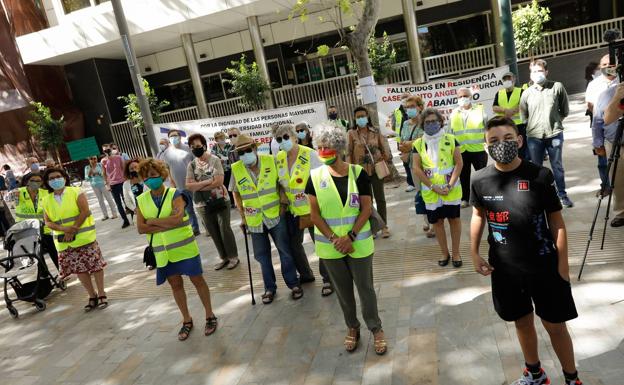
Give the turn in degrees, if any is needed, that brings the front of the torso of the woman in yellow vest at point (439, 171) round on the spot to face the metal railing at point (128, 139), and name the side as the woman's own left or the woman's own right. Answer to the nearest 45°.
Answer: approximately 135° to the woman's own right

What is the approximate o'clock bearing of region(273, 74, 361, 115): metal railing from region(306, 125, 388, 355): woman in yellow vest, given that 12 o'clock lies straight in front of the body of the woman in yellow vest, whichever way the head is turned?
The metal railing is roughly at 6 o'clock from the woman in yellow vest.

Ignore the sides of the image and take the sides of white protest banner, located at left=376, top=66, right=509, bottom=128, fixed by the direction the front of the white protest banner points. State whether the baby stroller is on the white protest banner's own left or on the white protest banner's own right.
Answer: on the white protest banner's own right

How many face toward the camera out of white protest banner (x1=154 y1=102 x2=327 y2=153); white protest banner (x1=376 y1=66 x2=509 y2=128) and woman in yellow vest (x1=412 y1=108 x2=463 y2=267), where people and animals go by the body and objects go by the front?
3

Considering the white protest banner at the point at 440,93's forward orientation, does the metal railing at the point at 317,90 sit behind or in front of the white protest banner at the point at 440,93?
behind

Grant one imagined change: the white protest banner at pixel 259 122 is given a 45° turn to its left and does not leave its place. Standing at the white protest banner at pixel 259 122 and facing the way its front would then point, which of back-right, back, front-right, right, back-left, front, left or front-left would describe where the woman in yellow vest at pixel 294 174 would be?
front-right

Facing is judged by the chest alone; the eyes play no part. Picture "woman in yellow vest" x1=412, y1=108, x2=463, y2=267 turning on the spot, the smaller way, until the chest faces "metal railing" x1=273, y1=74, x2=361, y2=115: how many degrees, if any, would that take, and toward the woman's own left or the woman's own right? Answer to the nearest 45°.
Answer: approximately 180°

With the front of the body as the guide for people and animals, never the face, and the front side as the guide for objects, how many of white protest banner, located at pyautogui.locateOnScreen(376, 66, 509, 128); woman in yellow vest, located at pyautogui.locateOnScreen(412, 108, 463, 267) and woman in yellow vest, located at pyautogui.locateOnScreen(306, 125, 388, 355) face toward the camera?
3

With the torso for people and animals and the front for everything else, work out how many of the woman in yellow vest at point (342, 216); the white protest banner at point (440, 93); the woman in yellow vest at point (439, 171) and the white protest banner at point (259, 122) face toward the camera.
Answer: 4

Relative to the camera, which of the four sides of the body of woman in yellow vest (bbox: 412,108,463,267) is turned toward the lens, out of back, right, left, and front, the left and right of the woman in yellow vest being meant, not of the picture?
front

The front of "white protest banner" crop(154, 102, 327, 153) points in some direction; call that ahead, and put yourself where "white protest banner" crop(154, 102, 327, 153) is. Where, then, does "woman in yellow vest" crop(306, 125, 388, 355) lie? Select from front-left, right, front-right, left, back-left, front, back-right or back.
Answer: front

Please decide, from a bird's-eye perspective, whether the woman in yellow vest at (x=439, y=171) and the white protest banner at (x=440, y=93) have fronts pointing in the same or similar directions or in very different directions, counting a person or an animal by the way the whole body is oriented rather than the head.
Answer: same or similar directions

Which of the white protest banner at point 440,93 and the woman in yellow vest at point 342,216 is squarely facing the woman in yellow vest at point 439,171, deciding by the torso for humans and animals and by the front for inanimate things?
the white protest banner

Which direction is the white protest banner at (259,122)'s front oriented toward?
toward the camera

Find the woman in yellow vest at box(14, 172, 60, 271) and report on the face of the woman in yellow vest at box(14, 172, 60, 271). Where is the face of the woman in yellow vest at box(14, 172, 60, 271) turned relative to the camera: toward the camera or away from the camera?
toward the camera

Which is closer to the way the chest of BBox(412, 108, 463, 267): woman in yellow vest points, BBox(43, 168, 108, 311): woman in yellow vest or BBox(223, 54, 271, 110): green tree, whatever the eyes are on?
the woman in yellow vest

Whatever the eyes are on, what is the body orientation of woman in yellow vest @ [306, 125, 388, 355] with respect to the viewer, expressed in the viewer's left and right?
facing the viewer

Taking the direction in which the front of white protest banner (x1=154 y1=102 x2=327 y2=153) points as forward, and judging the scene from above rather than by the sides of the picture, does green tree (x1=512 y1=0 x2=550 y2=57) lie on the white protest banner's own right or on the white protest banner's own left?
on the white protest banner's own left

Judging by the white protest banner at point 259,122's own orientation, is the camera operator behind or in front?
in front
